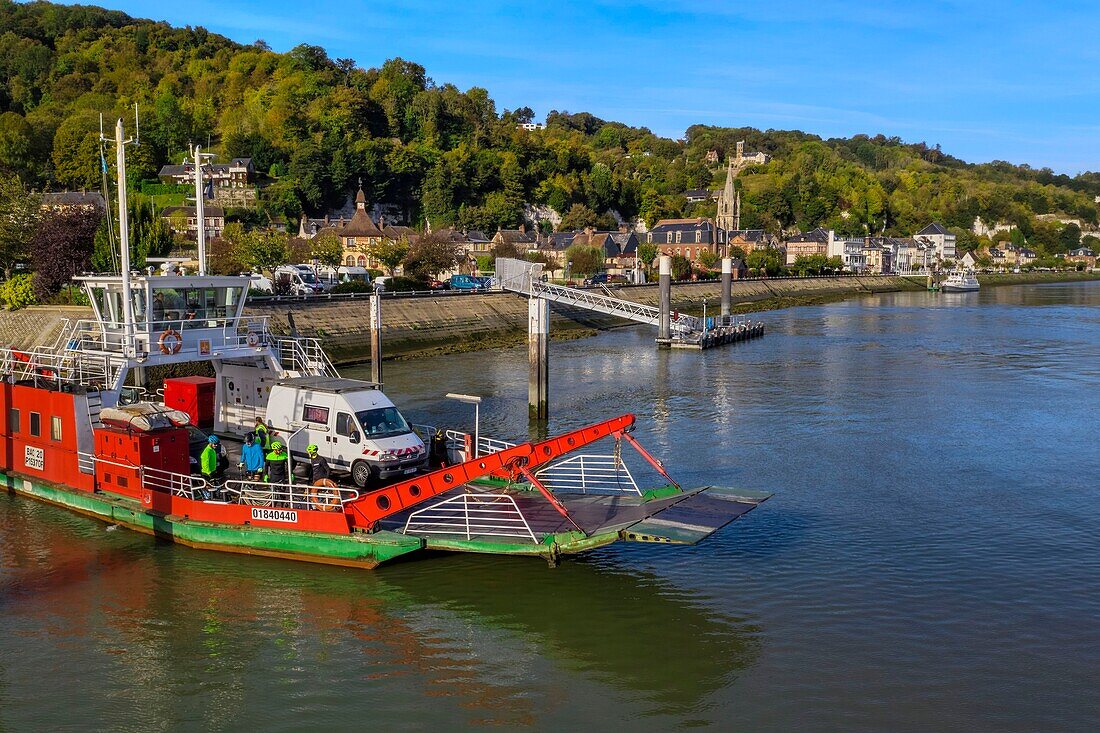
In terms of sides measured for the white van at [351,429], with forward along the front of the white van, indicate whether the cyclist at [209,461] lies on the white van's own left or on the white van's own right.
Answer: on the white van's own right

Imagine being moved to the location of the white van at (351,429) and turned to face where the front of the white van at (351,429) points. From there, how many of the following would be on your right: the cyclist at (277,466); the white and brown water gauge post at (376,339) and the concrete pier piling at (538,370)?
1

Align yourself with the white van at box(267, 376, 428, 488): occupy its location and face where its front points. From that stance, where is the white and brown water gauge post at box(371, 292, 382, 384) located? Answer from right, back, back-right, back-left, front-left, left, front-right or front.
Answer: back-left

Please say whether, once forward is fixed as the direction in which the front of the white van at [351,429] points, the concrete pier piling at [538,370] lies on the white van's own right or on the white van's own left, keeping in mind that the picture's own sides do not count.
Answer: on the white van's own left

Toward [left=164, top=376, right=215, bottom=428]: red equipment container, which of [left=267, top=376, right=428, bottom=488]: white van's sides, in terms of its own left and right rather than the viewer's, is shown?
back

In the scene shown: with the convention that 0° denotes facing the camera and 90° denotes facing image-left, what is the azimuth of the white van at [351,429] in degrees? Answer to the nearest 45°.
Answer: approximately 315°

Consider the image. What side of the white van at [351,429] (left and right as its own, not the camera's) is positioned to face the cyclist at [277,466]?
right
